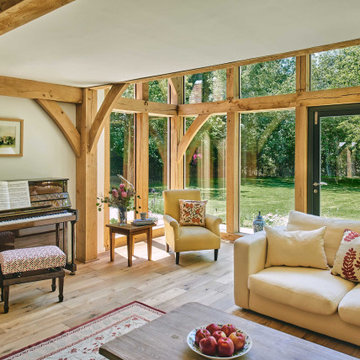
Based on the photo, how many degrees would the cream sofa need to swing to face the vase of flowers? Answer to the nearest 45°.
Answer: approximately 90° to its right

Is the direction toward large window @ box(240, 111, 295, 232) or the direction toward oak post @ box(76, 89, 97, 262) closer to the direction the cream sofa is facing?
the oak post

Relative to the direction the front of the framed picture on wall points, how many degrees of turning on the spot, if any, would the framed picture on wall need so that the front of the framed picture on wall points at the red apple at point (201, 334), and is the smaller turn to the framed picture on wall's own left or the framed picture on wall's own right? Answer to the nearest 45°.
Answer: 0° — it already faces it

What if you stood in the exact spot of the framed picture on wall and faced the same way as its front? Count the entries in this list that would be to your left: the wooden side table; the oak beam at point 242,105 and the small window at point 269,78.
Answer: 3

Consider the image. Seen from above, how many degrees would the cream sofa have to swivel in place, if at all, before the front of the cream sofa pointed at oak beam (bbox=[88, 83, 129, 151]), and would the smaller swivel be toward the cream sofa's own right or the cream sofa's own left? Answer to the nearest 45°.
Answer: approximately 90° to the cream sofa's own right

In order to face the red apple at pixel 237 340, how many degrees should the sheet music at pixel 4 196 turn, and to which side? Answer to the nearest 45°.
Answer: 0° — it already faces it
